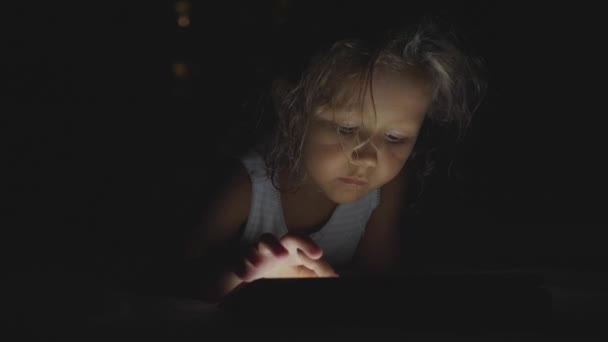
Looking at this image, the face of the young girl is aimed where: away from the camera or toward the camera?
toward the camera

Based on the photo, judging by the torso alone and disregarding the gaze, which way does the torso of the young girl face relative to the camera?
toward the camera
